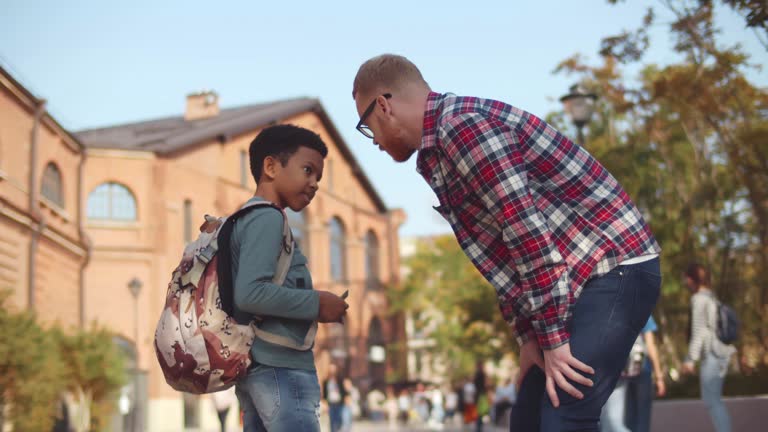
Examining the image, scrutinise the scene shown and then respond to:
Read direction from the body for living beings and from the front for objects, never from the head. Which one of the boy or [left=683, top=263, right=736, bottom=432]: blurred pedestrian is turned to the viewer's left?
the blurred pedestrian

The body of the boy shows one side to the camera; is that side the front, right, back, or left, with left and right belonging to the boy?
right

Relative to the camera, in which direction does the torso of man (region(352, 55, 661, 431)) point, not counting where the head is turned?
to the viewer's left

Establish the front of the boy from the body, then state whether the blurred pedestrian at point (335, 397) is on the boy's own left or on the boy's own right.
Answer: on the boy's own left

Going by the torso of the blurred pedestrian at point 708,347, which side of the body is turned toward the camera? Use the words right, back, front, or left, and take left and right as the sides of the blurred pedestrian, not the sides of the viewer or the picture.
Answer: left

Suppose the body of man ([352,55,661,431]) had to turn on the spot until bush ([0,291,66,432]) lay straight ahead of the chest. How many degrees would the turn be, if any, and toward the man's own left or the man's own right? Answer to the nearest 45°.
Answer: approximately 45° to the man's own right

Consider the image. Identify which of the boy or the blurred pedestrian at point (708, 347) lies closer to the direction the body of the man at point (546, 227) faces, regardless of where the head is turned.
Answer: the boy

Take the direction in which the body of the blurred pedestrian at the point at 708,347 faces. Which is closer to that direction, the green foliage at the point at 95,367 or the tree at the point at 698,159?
the green foliage

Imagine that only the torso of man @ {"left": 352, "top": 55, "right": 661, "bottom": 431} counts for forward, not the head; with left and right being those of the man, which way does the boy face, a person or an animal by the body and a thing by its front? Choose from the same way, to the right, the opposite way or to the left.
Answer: the opposite way

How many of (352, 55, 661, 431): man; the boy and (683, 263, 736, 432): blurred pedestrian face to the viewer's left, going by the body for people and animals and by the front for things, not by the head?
2

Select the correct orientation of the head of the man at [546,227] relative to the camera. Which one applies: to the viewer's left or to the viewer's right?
to the viewer's left
